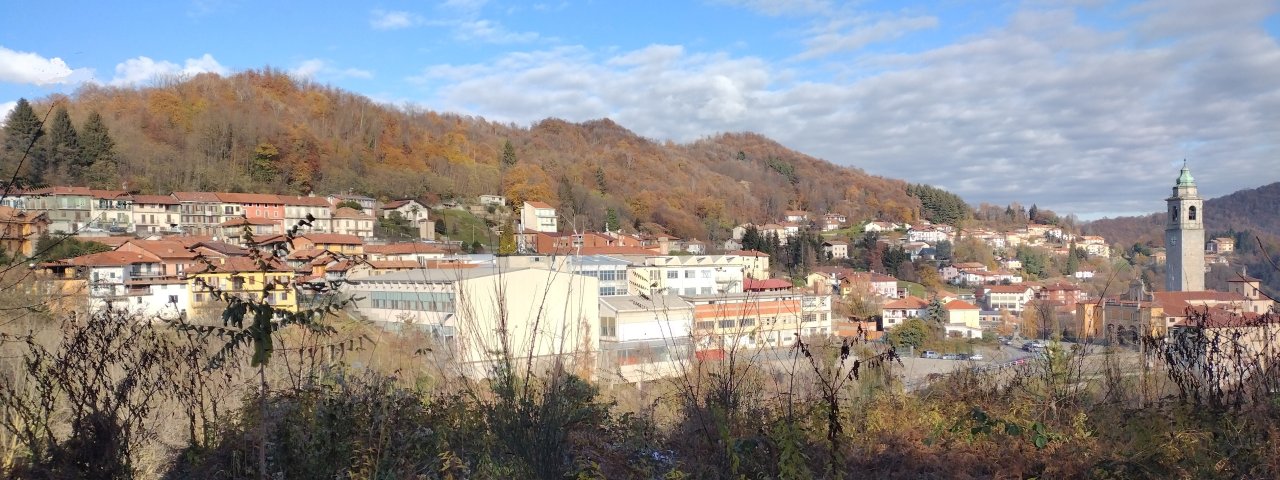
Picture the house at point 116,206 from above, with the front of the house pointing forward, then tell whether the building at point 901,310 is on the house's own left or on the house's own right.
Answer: on the house's own left

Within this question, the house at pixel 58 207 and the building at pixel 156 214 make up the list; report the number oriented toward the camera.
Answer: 2

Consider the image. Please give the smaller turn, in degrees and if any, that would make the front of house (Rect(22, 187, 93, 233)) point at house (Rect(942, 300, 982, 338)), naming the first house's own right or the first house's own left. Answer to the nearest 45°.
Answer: approximately 90° to the first house's own left

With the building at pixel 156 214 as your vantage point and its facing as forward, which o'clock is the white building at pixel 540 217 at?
The white building is roughly at 9 o'clock from the building.

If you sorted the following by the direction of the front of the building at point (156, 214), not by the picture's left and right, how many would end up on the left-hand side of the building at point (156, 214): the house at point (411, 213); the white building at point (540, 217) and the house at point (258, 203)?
3

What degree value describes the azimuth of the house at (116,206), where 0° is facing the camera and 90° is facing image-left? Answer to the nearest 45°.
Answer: approximately 0°

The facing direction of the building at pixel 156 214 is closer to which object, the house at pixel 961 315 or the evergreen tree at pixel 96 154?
the house

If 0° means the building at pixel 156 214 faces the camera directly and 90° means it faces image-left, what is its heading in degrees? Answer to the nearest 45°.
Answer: approximately 0°
